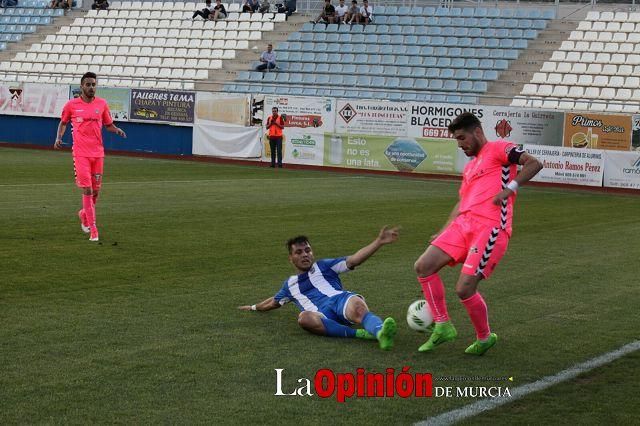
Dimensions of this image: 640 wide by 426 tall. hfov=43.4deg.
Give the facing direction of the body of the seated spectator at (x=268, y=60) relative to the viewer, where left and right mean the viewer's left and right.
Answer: facing the viewer and to the left of the viewer

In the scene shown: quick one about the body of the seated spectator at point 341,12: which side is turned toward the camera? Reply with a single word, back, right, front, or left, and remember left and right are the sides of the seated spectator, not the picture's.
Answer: front

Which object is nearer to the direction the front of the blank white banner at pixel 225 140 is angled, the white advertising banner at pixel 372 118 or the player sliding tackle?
the player sliding tackle

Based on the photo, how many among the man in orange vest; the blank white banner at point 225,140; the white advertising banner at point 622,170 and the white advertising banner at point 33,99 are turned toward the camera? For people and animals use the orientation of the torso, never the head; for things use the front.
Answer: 4

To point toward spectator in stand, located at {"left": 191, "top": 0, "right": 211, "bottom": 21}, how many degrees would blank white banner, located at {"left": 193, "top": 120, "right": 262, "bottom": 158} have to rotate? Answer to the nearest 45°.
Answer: approximately 180°

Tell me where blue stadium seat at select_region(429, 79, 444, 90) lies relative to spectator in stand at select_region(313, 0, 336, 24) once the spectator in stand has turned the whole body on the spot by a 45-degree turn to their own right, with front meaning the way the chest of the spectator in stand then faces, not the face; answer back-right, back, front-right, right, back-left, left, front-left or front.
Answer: back-left

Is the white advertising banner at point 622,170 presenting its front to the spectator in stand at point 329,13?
no

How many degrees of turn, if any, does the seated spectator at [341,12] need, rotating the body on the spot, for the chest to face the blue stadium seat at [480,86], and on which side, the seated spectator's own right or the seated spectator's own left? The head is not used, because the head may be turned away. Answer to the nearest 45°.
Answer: approximately 45° to the seated spectator's own left

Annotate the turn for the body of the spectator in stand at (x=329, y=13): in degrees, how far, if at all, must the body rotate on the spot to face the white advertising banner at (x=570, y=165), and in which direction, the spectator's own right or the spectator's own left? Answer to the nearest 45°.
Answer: approximately 90° to the spectator's own left

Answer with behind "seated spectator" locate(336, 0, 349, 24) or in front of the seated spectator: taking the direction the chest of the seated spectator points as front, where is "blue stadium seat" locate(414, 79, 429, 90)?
in front

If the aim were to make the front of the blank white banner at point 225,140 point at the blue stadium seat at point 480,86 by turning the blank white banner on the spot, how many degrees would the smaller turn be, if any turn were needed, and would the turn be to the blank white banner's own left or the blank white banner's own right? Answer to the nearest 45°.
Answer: approximately 90° to the blank white banner's own left

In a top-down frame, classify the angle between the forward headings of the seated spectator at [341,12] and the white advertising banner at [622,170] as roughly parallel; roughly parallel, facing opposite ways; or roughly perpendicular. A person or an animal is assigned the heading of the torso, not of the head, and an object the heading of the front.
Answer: roughly parallel

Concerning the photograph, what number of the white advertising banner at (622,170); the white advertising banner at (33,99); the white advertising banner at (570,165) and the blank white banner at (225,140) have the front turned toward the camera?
4

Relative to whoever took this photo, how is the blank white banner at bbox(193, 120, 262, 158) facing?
facing the viewer

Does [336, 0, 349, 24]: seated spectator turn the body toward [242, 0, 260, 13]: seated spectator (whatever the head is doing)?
no

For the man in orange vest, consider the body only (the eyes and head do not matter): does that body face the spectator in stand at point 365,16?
no

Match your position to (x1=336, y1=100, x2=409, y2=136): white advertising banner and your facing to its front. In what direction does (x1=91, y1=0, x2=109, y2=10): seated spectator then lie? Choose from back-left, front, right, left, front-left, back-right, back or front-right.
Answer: back-right

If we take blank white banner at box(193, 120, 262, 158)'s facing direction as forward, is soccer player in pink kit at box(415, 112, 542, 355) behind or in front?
in front

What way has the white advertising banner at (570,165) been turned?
toward the camera

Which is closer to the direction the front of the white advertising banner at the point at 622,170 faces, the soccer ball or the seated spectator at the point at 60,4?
the soccer ball
